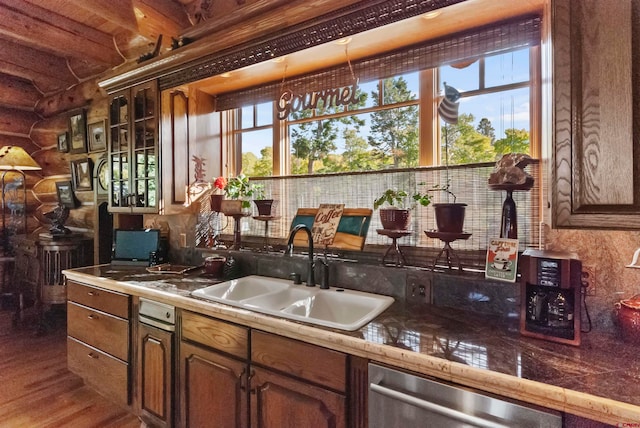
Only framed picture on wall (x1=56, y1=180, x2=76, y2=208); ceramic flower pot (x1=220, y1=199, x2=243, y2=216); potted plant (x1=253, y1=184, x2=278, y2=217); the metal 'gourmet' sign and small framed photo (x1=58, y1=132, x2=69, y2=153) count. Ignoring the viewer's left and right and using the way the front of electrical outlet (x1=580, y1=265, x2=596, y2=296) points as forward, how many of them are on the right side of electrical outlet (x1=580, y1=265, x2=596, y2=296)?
5

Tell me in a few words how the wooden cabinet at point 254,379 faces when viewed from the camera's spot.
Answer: facing the viewer and to the left of the viewer

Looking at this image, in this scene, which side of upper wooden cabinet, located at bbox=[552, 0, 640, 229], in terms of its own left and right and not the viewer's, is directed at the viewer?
front

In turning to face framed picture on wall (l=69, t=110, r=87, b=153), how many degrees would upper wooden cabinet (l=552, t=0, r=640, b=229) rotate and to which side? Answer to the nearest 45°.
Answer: approximately 90° to its right

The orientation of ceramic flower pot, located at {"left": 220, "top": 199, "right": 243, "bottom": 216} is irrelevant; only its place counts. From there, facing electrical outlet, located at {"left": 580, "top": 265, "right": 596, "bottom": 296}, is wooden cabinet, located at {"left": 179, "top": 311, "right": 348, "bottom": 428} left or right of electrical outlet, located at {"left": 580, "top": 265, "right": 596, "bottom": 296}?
right

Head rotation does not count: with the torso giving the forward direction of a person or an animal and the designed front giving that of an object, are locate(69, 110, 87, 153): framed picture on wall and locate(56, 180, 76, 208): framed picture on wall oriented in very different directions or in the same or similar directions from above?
same or similar directions

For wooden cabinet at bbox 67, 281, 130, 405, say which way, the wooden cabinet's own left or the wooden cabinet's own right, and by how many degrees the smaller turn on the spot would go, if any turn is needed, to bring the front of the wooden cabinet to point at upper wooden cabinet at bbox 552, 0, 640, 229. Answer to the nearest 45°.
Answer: approximately 90° to the wooden cabinet's own left

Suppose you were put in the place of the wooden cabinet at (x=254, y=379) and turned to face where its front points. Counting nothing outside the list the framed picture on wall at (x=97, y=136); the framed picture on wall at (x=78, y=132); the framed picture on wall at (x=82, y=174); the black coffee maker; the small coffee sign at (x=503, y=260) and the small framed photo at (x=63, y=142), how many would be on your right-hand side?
4

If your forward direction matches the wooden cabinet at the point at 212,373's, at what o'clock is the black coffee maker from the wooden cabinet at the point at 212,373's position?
The black coffee maker is roughly at 9 o'clock from the wooden cabinet.

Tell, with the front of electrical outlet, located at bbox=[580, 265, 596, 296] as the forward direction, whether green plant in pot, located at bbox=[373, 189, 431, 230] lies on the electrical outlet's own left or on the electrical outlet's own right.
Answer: on the electrical outlet's own right
